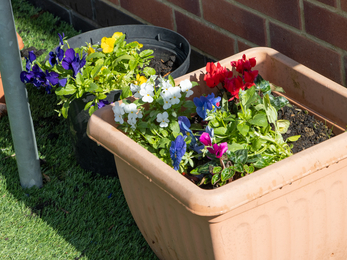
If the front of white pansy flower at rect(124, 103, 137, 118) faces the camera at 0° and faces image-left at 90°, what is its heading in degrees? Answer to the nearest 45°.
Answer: approximately 0°
